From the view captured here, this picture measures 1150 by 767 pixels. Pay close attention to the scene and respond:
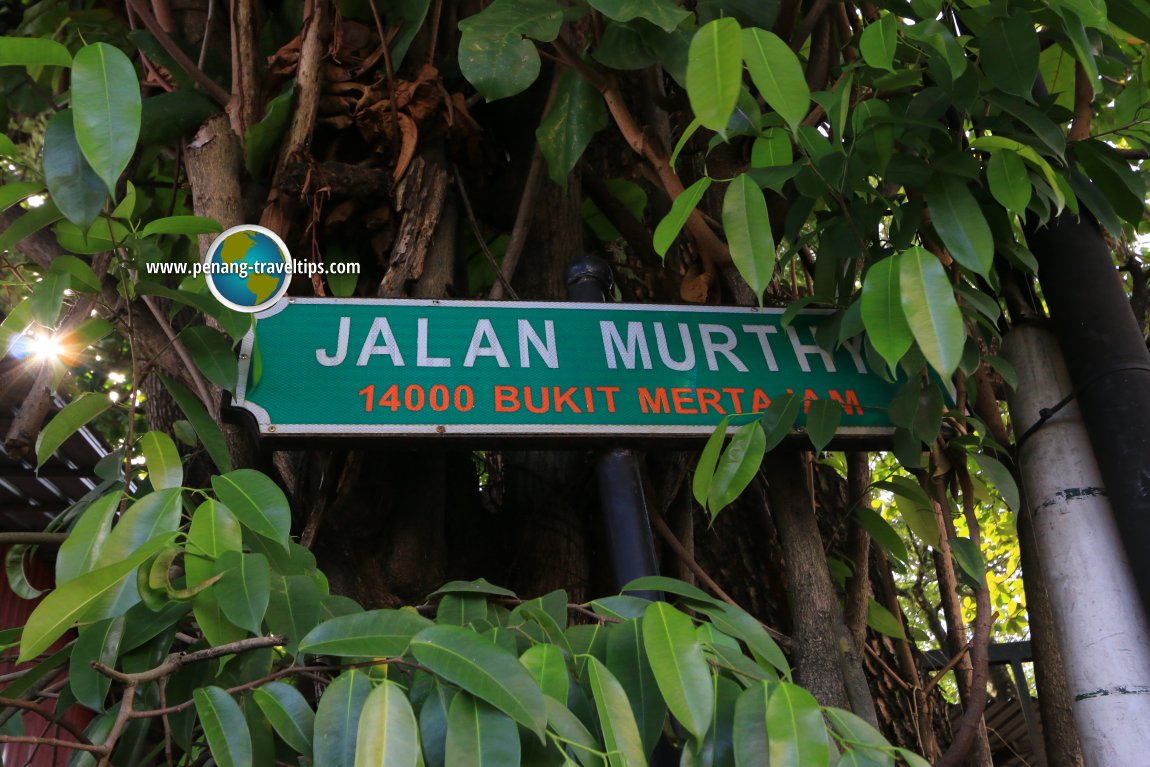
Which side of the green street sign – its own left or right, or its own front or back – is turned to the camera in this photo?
front

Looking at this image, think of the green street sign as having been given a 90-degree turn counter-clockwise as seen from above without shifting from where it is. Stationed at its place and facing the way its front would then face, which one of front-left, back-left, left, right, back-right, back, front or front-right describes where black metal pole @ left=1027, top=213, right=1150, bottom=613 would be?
front

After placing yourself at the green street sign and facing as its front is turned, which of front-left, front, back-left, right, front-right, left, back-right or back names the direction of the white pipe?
left
